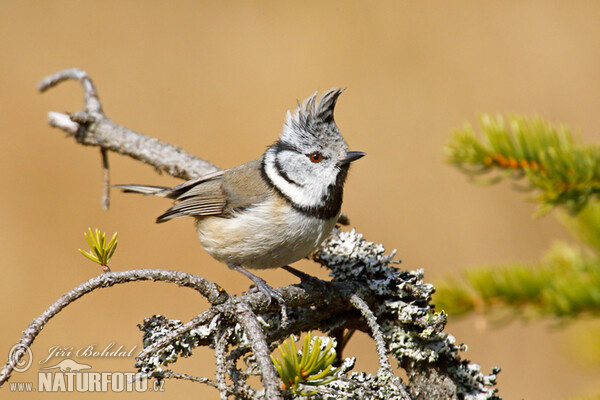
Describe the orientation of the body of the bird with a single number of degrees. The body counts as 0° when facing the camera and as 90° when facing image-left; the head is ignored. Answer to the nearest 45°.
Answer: approximately 270°

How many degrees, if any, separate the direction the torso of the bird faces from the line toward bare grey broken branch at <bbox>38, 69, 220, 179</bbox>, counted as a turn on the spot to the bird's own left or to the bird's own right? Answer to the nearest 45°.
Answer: approximately 180°

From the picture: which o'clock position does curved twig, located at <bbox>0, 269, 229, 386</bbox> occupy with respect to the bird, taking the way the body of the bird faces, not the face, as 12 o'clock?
The curved twig is roughly at 4 o'clock from the bird.

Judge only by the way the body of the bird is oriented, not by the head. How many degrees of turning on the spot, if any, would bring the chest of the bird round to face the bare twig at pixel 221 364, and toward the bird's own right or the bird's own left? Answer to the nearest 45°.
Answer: approximately 90° to the bird's own right
